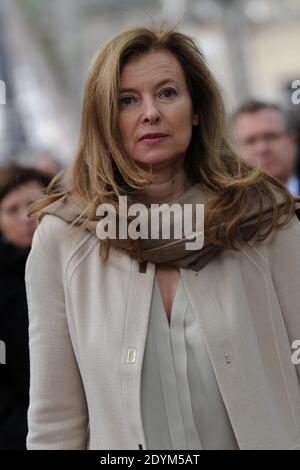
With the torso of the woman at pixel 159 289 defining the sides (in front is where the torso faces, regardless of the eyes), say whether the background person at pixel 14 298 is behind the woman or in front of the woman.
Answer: behind

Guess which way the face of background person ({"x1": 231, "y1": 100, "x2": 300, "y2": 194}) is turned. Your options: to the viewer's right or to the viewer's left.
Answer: to the viewer's left

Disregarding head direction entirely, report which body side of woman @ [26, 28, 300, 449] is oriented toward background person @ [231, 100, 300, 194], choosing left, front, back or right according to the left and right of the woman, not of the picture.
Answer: back

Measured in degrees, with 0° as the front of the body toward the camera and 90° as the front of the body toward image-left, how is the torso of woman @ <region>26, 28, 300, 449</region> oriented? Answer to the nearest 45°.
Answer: approximately 0°
